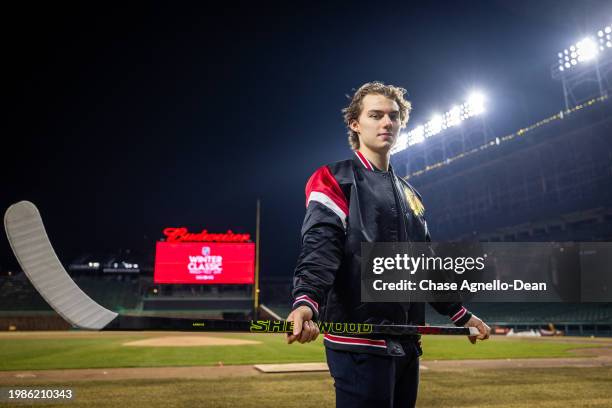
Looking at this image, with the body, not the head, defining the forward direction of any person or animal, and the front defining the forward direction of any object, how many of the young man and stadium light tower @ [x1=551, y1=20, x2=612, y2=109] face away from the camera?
0

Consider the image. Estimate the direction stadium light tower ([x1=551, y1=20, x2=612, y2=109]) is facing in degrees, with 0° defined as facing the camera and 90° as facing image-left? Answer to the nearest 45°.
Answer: approximately 45°

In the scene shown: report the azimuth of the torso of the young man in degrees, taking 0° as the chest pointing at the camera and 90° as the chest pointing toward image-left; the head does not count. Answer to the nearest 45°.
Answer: approximately 315°

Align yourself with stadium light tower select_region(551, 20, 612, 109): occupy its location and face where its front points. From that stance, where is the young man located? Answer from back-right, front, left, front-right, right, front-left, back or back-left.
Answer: front-left
